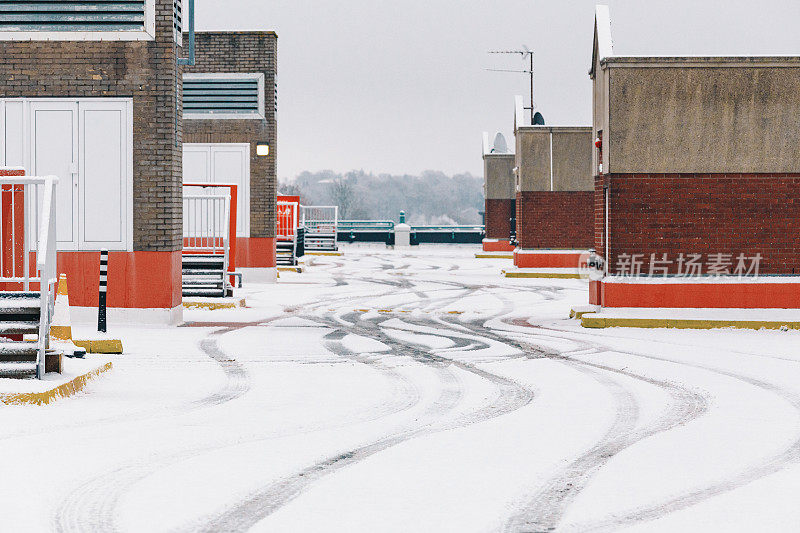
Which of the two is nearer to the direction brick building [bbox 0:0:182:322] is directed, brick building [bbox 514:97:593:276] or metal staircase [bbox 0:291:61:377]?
the metal staircase

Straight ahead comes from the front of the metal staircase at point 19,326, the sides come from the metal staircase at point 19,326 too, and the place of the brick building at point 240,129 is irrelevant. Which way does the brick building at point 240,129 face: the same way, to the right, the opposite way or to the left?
the same way

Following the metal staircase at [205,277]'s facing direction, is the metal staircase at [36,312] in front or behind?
in front

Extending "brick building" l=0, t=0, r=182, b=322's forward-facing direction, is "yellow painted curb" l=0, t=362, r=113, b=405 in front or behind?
in front

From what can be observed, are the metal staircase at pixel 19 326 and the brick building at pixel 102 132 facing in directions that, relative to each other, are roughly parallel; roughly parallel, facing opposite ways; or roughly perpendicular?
roughly parallel

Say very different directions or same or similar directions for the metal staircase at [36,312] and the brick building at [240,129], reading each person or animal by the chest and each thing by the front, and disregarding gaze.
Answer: same or similar directions

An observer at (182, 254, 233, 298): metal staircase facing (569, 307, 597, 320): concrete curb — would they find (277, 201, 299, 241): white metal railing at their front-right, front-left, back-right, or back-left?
back-left

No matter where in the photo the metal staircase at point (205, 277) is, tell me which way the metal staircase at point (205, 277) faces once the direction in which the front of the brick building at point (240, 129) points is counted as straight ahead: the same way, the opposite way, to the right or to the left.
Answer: the same way

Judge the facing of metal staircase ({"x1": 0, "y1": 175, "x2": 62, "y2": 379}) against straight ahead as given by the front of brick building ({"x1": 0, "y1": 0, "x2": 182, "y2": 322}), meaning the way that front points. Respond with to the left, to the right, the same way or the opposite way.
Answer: the same way

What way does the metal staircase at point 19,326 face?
toward the camera

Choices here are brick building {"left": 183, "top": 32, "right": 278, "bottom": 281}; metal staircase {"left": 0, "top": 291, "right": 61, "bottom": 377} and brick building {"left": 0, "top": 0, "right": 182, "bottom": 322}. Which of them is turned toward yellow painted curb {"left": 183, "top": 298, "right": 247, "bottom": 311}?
brick building {"left": 183, "top": 32, "right": 278, "bottom": 281}

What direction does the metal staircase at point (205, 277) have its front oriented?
toward the camera

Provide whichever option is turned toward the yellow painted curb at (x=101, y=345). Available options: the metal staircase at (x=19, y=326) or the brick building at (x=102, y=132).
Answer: the brick building

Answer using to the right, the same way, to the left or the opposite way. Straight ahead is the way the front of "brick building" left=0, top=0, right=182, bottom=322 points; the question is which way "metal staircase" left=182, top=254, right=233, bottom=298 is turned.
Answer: the same way

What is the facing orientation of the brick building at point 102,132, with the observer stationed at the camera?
facing the viewer
